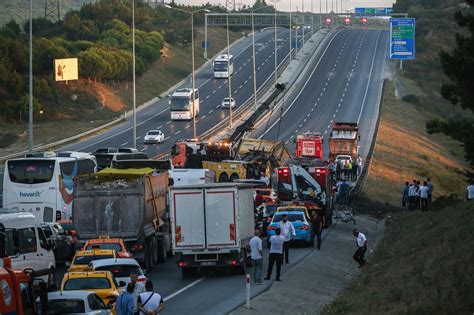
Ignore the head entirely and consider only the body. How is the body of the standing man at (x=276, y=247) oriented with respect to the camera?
away from the camera

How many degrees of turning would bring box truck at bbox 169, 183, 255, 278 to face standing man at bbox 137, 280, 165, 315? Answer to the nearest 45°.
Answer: approximately 180°

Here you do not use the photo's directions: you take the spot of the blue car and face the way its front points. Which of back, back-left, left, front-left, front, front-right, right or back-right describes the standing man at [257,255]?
back

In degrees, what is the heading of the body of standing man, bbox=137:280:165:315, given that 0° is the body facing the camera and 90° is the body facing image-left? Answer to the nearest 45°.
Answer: approximately 180°

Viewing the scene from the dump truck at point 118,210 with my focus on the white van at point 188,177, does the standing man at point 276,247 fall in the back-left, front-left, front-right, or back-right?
back-right

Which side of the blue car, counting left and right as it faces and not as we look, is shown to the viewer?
back

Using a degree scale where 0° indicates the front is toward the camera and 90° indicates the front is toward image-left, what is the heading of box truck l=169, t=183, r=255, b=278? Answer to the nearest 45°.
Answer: approximately 180°

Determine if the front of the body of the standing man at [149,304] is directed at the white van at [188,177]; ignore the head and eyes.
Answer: yes

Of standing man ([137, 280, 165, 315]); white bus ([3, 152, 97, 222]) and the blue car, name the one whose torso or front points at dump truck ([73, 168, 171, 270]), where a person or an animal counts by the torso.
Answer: the standing man

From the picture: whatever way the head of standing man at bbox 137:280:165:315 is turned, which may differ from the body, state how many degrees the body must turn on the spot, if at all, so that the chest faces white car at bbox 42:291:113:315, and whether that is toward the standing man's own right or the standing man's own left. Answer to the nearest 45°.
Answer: approximately 90° to the standing man's own left
